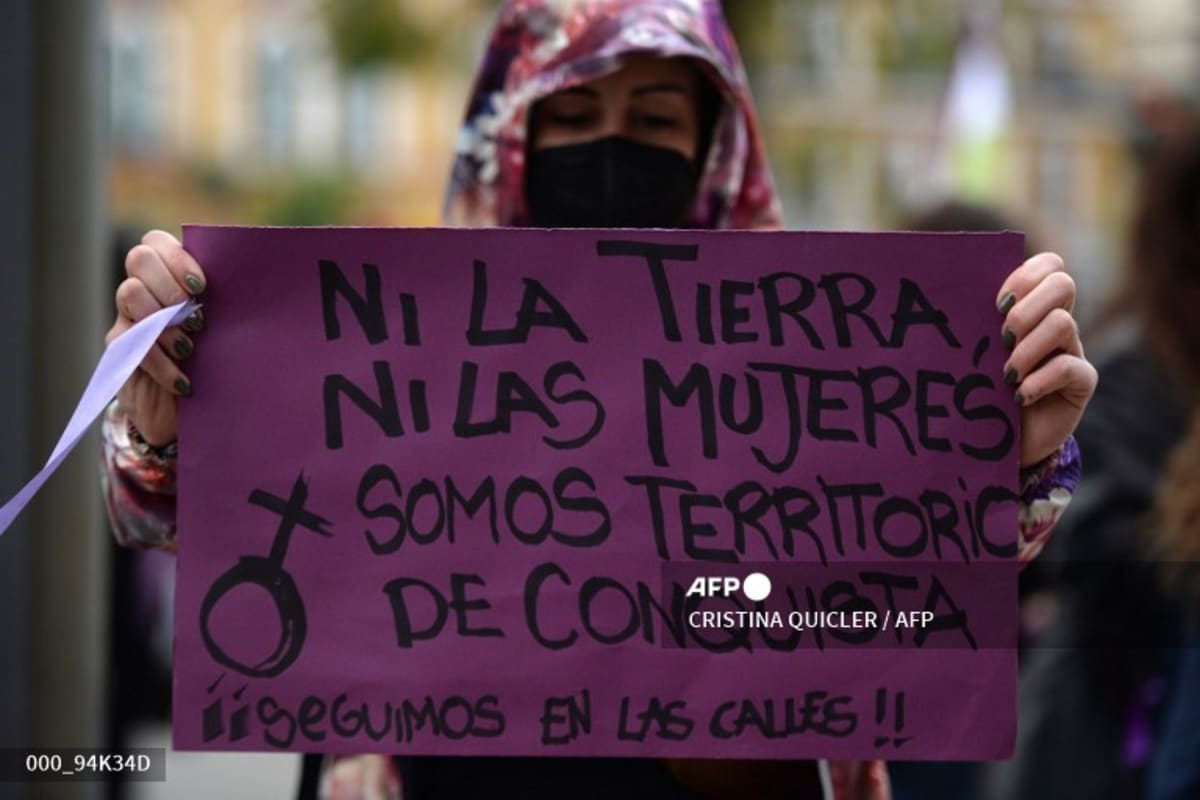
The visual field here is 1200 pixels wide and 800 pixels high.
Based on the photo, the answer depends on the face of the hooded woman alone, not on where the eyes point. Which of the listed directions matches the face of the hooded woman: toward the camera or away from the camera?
toward the camera

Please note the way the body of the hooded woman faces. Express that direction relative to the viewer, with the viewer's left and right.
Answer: facing the viewer

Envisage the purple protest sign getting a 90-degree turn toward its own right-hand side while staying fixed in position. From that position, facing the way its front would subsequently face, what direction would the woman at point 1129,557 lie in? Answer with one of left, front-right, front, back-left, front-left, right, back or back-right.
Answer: back-right

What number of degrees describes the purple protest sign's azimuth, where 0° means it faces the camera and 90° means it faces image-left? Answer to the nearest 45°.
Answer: approximately 0°

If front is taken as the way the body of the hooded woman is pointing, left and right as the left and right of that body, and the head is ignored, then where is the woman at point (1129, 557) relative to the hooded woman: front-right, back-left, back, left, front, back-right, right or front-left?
back-left
